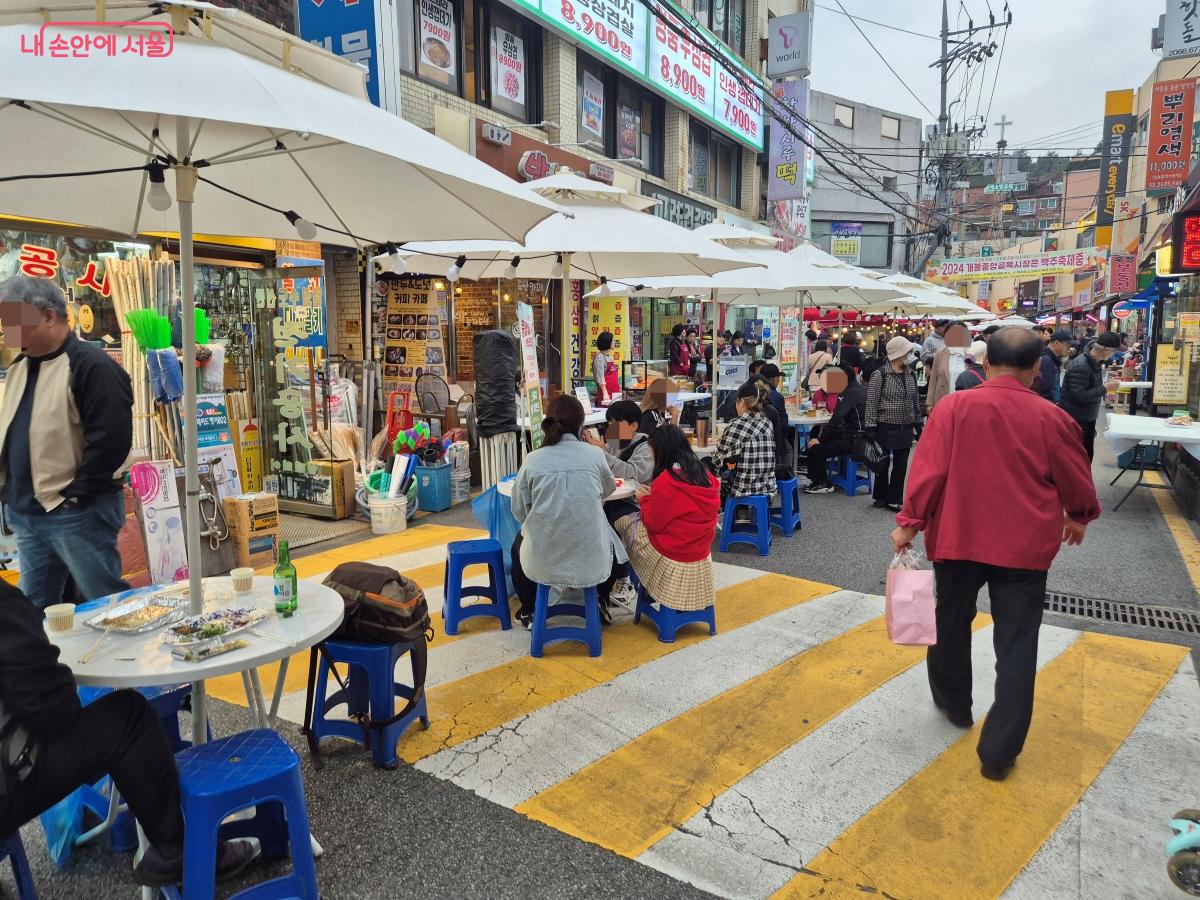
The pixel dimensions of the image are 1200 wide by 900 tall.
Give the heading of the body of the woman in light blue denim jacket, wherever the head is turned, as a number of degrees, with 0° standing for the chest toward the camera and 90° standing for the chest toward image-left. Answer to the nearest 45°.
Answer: approximately 180°

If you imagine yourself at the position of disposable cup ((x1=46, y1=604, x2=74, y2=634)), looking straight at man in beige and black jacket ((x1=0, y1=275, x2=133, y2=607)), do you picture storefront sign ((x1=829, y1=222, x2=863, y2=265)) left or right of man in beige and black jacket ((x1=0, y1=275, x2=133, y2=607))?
right

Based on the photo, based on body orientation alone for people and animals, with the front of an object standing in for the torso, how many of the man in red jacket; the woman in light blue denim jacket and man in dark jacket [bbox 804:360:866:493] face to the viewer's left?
1

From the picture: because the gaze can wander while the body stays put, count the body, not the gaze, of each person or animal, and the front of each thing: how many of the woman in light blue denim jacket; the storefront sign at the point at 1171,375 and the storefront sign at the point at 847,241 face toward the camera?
2

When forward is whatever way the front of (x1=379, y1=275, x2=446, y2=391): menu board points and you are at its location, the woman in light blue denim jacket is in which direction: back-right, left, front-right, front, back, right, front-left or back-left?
front

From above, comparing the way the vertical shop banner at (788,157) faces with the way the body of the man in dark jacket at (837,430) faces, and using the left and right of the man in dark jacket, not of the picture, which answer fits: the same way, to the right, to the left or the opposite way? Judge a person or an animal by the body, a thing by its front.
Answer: to the left

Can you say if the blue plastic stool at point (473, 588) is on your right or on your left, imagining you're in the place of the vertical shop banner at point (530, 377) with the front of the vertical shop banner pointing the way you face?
on your right

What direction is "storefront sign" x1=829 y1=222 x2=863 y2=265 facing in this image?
toward the camera

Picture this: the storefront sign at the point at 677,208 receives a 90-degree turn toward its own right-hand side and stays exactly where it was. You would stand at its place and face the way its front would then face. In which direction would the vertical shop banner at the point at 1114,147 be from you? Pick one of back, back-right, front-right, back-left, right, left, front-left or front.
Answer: back

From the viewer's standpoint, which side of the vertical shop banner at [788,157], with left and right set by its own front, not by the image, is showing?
front

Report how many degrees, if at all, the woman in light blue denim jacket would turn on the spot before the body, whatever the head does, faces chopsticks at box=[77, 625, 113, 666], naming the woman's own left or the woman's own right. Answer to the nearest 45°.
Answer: approximately 135° to the woman's own left

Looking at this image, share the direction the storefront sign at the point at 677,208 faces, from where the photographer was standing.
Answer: facing the viewer and to the right of the viewer

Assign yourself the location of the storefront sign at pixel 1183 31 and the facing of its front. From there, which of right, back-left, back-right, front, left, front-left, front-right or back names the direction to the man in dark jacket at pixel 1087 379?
front

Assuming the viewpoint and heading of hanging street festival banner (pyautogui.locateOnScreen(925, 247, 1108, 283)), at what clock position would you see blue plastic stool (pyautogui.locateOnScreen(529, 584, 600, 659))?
The blue plastic stool is roughly at 12 o'clock from the hanging street festival banner.

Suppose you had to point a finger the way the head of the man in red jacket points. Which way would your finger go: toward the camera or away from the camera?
away from the camera

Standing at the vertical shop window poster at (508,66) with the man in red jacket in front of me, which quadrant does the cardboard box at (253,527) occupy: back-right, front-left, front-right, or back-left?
front-right

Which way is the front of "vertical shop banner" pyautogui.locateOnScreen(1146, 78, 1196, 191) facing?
toward the camera

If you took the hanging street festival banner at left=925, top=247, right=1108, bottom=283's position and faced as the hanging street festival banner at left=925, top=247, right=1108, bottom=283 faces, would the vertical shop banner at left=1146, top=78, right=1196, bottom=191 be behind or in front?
in front

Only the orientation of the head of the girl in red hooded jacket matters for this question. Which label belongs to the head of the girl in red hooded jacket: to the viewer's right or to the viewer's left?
to the viewer's left
